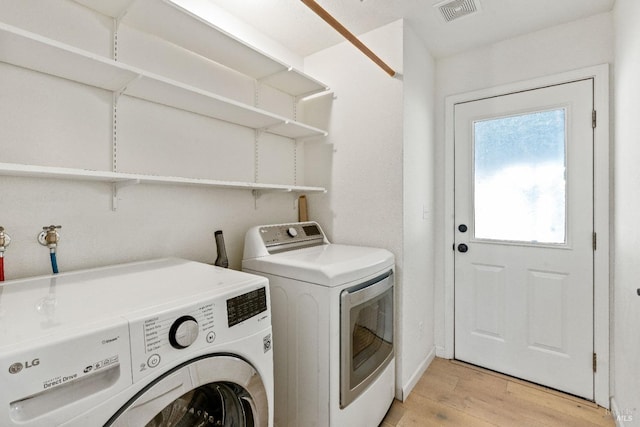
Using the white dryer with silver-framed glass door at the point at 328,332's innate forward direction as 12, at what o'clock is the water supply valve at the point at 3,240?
The water supply valve is roughly at 4 o'clock from the white dryer with silver-framed glass door.

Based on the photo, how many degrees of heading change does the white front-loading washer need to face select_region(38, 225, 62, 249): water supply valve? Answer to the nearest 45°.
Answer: approximately 180°

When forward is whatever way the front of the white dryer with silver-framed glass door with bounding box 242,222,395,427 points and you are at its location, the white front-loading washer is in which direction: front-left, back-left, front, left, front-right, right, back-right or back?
right

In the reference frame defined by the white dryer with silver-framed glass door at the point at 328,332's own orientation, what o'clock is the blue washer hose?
The blue washer hose is roughly at 4 o'clock from the white dryer with silver-framed glass door.

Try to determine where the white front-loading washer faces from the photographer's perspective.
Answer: facing the viewer and to the right of the viewer

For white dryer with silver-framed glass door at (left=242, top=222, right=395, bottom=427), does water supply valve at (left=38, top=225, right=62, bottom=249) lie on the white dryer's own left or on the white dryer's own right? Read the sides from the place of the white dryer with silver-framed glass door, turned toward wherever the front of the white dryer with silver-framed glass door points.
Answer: on the white dryer's own right

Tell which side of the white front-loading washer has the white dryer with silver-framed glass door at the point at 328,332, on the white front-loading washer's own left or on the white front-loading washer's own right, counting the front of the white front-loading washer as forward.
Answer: on the white front-loading washer's own left

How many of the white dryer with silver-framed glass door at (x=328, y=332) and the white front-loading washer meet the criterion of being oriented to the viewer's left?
0
